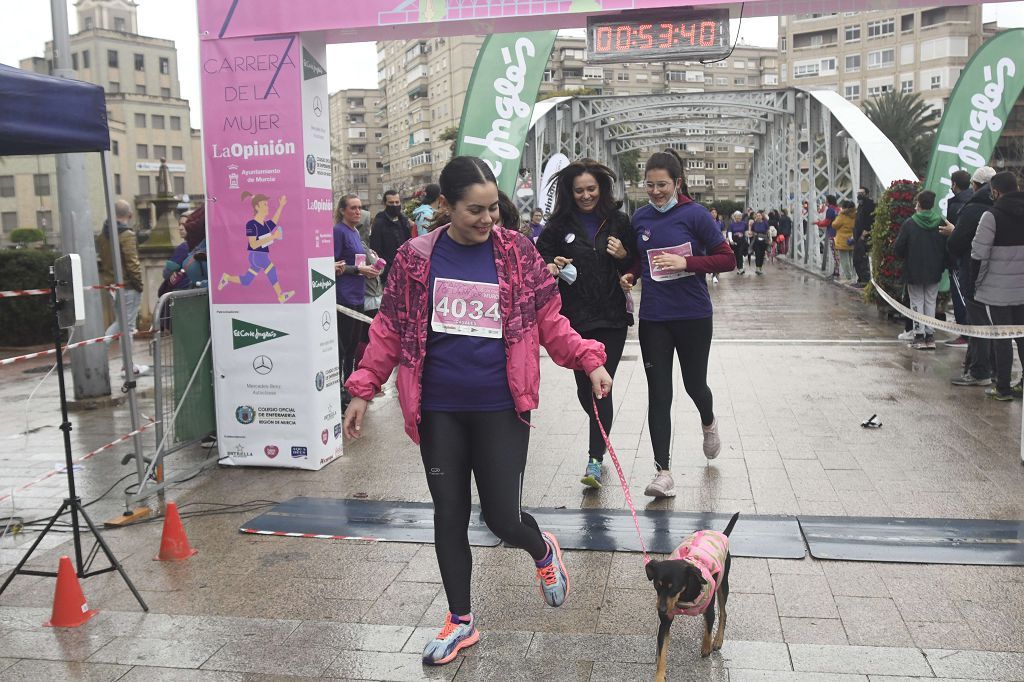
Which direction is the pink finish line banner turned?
toward the camera

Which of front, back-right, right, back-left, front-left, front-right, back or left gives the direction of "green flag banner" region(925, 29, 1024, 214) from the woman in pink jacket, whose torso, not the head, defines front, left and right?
back-left

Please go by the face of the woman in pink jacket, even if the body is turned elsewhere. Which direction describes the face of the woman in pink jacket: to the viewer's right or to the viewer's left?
to the viewer's right

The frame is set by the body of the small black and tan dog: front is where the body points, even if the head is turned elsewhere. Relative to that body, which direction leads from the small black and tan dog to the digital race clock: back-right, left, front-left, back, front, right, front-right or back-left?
back-right

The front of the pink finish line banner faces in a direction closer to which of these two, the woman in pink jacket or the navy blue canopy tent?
the woman in pink jacket

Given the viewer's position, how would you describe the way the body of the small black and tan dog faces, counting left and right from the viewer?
facing the viewer and to the left of the viewer

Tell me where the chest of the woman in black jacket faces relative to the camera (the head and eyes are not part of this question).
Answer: toward the camera

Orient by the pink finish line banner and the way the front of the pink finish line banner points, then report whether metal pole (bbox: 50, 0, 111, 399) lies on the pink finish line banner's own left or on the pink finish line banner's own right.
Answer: on the pink finish line banner's own right

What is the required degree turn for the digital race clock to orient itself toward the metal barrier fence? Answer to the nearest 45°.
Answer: approximately 90° to its right

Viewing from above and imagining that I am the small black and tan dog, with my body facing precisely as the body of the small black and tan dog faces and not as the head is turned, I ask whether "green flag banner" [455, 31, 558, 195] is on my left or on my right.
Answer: on my right

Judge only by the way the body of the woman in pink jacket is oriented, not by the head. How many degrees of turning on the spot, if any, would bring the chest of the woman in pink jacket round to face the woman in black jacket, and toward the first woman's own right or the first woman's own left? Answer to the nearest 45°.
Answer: approximately 180°

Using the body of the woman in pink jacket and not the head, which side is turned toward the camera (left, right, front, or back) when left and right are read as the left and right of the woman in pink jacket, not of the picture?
front
